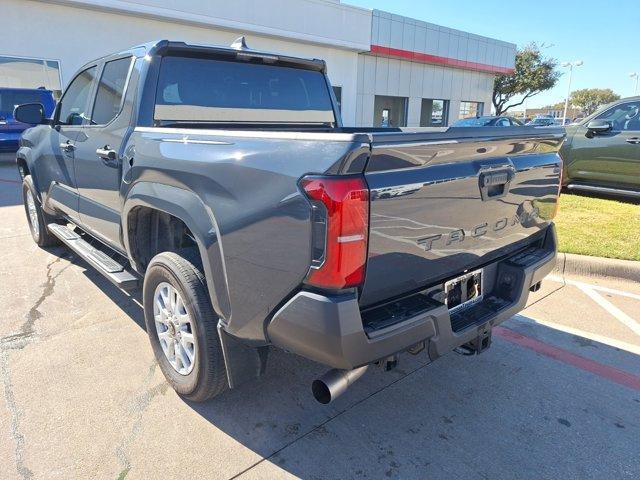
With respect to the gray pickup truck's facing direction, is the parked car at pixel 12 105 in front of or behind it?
in front

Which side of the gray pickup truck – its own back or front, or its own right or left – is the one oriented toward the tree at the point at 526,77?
right

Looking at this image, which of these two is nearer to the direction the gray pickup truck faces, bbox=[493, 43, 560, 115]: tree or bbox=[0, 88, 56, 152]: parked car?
the parked car

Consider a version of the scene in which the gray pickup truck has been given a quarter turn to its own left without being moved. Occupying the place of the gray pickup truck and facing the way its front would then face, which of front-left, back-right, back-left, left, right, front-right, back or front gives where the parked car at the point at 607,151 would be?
back

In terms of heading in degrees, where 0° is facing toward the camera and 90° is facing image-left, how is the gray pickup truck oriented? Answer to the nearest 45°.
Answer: approximately 135°
